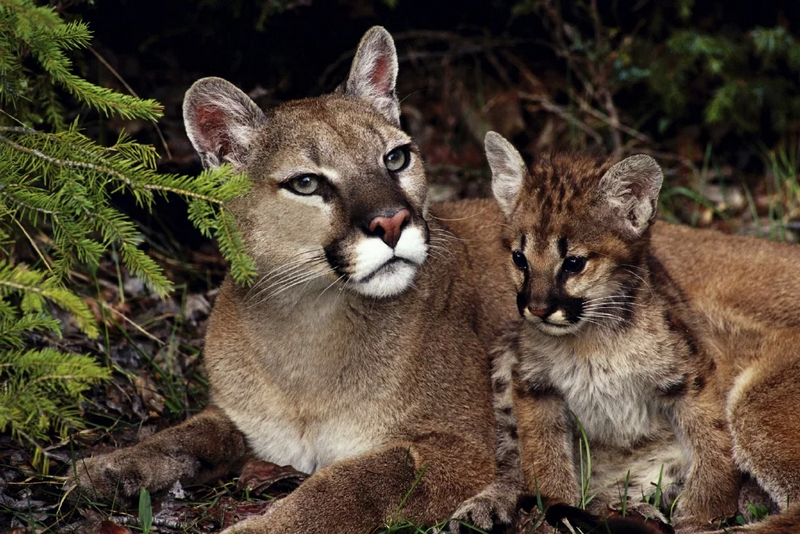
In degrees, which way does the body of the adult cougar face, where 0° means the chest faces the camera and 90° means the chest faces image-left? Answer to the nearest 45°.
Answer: approximately 45°
